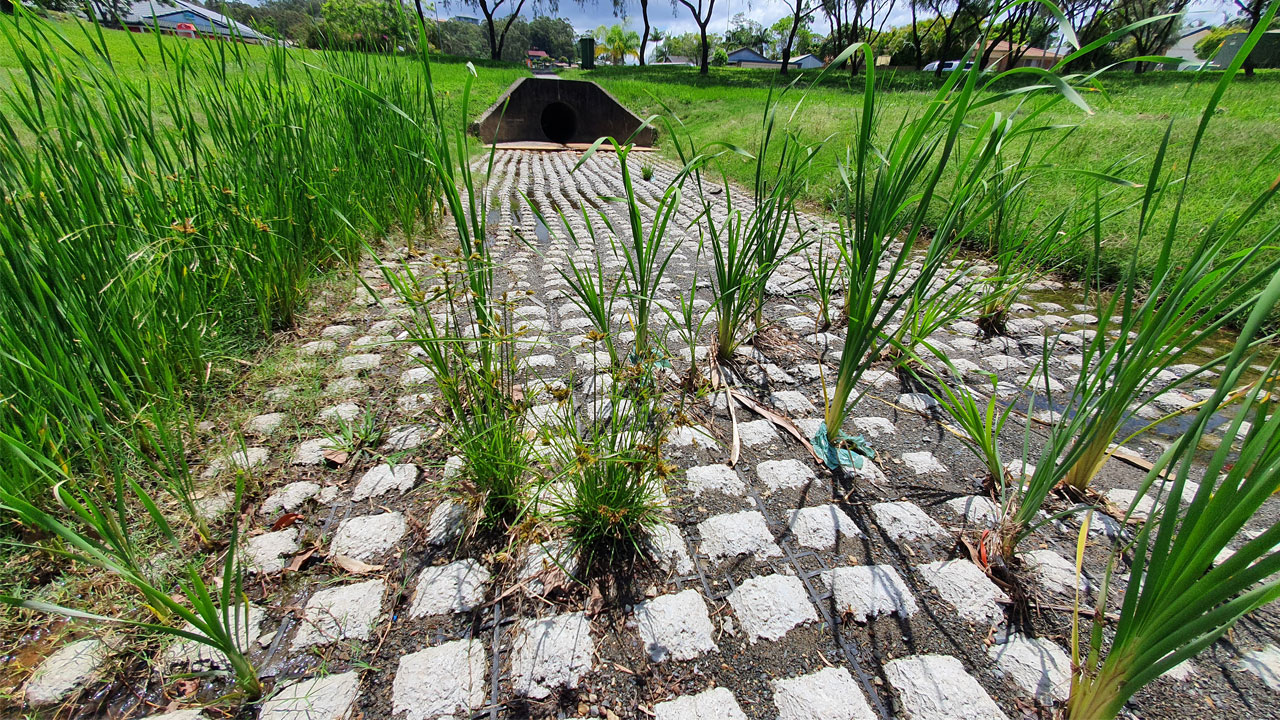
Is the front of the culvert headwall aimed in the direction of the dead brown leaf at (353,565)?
yes

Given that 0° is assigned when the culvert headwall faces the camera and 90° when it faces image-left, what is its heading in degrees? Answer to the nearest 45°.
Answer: approximately 0°

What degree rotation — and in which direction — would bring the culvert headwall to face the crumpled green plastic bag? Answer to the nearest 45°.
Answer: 0° — it already faces it

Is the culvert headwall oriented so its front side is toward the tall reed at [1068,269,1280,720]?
yes

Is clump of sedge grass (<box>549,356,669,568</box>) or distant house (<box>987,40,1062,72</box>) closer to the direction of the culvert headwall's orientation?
the clump of sedge grass

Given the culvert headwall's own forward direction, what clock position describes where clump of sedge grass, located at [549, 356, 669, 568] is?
The clump of sedge grass is roughly at 12 o'clock from the culvert headwall.

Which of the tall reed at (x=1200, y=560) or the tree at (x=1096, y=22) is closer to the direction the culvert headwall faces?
the tall reed

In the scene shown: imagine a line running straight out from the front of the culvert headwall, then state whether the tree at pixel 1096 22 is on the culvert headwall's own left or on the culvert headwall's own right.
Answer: on the culvert headwall's own left

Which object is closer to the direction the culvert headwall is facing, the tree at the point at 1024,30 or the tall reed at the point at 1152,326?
the tall reed

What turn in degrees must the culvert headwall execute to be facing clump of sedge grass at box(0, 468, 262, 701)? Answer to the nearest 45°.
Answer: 0° — it already faces it
